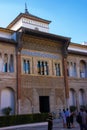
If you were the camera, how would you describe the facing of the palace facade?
facing the viewer and to the right of the viewer
